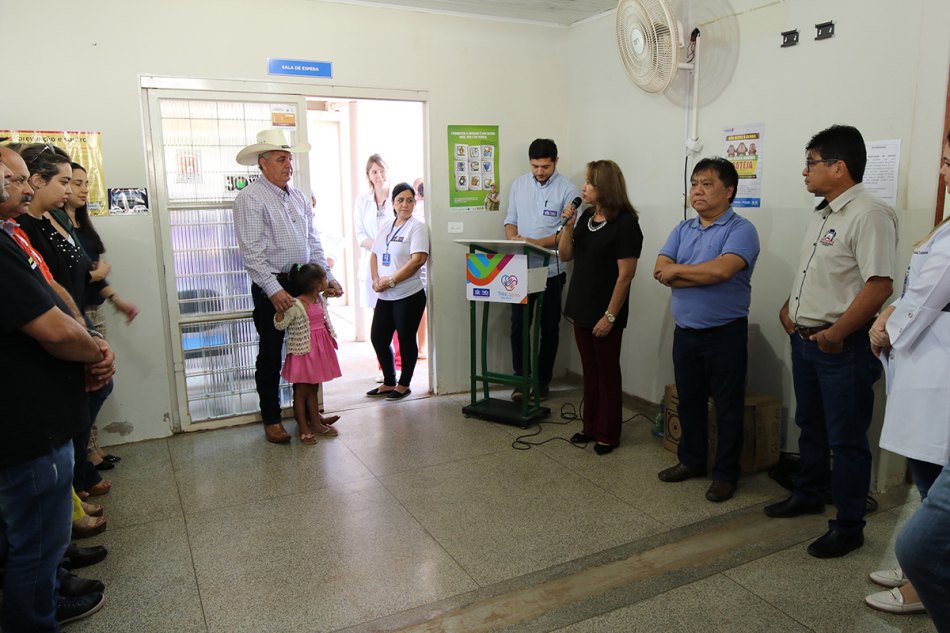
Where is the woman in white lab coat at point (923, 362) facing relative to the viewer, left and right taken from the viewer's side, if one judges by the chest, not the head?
facing to the left of the viewer

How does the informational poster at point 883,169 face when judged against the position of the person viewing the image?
facing the viewer and to the left of the viewer

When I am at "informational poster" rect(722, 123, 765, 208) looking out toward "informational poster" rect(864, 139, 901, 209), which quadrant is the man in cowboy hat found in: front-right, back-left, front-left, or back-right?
back-right

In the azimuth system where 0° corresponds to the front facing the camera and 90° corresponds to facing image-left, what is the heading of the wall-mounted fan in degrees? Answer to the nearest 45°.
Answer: approximately 45°

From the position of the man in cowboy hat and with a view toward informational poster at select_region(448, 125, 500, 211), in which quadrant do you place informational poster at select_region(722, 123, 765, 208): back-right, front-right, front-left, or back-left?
front-right

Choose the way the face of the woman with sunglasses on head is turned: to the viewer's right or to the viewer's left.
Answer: to the viewer's right

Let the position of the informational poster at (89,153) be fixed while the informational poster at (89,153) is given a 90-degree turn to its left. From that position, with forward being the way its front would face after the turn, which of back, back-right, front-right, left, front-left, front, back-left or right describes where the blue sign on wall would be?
front

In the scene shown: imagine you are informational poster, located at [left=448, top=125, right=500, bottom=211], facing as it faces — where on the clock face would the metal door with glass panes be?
The metal door with glass panes is roughly at 2 o'clock from the informational poster.

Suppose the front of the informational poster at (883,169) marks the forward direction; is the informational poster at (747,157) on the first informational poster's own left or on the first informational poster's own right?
on the first informational poster's own right

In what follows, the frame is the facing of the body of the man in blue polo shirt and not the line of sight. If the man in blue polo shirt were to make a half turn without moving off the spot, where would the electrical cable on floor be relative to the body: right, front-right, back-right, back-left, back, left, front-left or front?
left

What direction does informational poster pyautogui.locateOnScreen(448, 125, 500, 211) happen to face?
toward the camera

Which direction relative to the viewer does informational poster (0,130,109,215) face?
toward the camera

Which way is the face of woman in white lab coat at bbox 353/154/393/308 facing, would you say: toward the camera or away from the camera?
toward the camera

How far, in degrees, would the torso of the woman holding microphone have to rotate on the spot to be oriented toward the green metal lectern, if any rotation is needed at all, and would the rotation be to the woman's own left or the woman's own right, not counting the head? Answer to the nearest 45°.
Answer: approximately 90° to the woman's own right

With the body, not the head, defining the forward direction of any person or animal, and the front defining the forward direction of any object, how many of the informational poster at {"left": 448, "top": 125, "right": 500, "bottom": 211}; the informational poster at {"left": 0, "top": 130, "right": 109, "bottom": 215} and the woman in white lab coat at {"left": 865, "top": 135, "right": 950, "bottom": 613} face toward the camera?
2

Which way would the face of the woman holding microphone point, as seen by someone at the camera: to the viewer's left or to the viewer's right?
to the viewer's left
